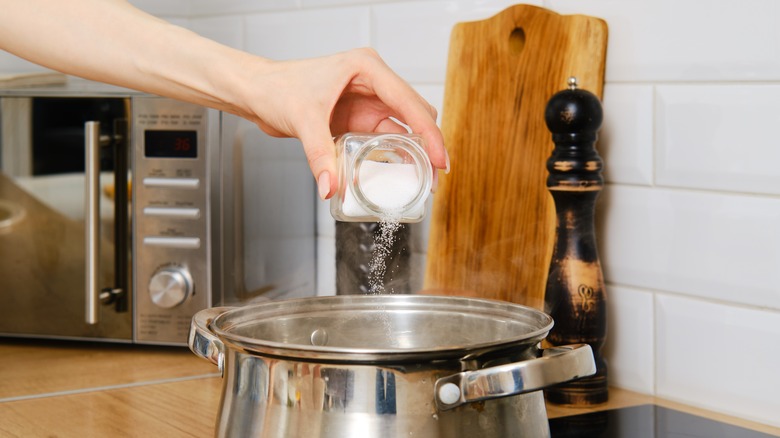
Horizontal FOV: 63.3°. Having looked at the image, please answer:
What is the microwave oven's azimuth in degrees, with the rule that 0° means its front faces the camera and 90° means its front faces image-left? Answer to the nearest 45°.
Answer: approximately 45°

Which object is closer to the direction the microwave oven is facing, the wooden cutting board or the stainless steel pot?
the stainless steel pot

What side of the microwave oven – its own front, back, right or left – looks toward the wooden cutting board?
left

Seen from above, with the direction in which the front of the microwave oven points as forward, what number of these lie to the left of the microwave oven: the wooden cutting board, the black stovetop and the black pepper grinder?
3

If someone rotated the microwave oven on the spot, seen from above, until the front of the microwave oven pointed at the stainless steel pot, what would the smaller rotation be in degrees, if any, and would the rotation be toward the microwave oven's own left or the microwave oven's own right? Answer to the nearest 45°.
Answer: approximately 45° to the microwave oven's own left

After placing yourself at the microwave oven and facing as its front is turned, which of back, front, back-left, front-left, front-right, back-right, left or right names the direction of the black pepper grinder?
left

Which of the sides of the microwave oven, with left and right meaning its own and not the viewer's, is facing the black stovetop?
left
